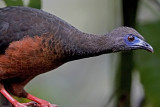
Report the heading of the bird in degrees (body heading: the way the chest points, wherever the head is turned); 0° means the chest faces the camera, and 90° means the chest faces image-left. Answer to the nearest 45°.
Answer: approximately 270°
